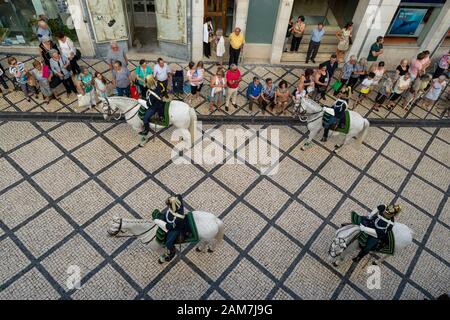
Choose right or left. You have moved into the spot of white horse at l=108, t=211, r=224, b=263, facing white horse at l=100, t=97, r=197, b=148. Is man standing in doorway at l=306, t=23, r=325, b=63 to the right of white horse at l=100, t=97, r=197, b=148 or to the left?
right

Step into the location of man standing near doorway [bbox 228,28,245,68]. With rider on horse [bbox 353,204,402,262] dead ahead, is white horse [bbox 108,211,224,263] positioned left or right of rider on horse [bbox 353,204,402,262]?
right

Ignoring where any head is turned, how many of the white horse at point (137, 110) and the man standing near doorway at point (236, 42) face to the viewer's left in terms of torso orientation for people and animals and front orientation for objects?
1

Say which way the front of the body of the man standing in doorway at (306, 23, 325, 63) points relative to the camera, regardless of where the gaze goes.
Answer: toward the camera

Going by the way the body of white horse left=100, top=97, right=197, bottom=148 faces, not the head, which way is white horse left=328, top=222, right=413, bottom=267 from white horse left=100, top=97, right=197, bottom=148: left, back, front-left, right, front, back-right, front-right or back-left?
back-left

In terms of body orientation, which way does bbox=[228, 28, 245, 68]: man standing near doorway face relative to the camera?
toward the camera

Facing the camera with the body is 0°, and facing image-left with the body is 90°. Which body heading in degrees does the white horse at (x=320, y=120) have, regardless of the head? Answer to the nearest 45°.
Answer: approximately 90°

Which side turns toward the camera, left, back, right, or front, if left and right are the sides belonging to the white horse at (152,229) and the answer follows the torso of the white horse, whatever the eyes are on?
left

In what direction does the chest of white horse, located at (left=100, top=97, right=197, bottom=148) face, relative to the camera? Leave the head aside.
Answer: to the viewer's left

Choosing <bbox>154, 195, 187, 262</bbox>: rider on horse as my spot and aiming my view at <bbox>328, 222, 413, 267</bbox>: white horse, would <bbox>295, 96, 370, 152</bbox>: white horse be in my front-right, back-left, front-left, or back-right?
front-left

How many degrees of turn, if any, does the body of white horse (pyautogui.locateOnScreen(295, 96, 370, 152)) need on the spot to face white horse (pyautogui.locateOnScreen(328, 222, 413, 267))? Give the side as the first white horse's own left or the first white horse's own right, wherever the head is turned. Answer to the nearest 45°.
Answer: approximately 135° to the first white horse's own left

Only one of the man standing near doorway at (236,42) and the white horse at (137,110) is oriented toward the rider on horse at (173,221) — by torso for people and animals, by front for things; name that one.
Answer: the man standing near doorway

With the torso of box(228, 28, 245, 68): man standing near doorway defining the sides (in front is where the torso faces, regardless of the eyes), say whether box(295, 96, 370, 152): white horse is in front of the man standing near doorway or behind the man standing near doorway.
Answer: in front

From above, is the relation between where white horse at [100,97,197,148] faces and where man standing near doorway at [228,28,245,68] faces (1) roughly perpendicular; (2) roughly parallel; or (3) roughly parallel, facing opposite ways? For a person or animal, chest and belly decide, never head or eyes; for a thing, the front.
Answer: roughly perpendicular

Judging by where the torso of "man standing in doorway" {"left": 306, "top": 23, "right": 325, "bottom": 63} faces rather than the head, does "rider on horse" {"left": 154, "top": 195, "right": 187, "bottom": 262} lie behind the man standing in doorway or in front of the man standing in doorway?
in front
